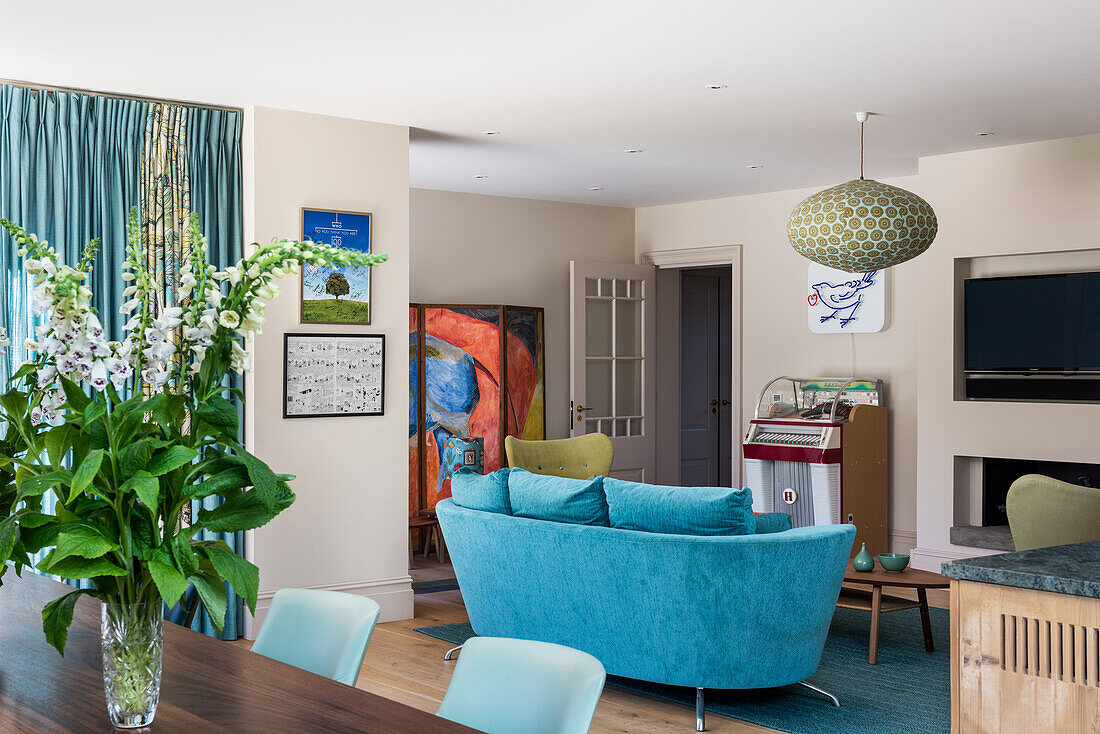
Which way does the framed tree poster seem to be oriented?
toward the camera

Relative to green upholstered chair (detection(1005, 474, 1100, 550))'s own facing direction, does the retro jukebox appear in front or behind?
in front

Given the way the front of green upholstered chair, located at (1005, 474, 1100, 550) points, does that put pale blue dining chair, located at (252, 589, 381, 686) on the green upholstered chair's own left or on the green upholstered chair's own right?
on the green upholstered chair's own left

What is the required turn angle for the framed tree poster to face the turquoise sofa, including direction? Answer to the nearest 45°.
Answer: approximately 45° to its left

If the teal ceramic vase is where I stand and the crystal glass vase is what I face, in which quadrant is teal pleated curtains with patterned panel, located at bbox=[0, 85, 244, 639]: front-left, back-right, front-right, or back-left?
front-right

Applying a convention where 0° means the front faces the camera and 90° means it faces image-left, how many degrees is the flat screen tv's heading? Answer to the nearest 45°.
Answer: approximately 45°

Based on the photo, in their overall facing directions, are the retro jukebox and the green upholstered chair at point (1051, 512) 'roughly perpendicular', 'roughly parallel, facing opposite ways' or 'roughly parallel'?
roughly perpendicular

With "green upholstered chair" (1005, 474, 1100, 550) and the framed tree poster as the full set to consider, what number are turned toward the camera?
1

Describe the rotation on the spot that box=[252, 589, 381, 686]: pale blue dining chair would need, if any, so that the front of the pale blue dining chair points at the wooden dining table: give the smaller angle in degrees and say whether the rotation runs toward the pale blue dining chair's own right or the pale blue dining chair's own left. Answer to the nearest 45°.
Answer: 0° — it already faces it

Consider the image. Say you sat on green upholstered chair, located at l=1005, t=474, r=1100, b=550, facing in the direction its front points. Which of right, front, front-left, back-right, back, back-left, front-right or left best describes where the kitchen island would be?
back-left

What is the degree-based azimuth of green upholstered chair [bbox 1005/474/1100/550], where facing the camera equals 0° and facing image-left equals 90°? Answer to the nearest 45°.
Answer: approximately 135°

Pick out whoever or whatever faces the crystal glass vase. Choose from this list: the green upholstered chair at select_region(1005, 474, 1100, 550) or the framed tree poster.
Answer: the framed tree poster

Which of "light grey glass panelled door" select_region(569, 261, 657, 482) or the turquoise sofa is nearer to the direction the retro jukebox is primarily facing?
the turquoise sofa

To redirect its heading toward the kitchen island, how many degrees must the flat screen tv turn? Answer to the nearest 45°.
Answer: approximately 45° to its left

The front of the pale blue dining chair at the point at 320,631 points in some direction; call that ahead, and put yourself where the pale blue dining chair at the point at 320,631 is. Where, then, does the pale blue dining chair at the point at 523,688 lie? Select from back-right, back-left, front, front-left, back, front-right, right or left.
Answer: left

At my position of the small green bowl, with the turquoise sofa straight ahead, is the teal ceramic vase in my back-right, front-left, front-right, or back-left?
front-right

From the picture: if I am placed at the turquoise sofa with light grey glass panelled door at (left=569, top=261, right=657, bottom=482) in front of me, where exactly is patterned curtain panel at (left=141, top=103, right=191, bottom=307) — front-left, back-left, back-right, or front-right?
front-left
